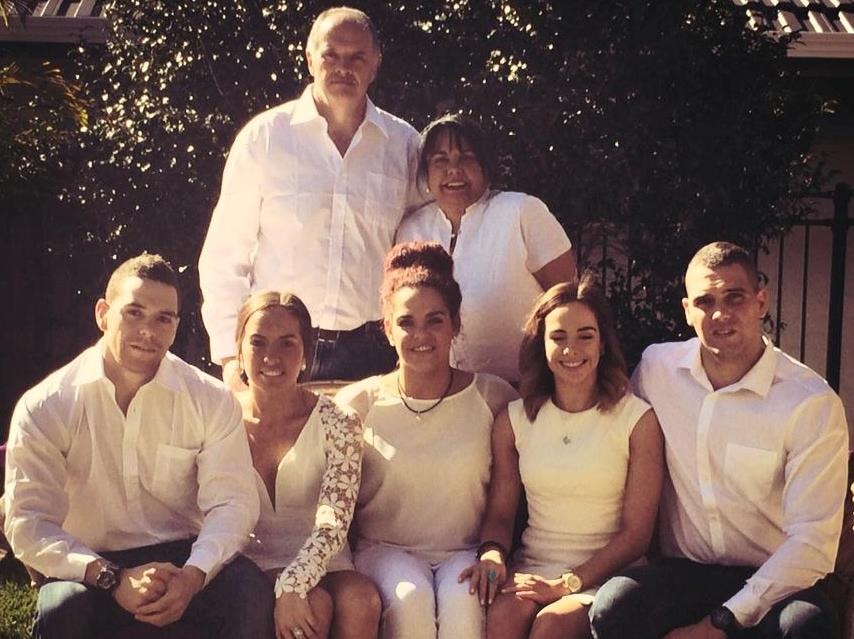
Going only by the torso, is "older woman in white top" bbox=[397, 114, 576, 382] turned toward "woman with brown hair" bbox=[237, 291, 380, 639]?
yes

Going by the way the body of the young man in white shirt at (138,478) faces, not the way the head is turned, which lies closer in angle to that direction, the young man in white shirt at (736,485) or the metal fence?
the young man in white shirt

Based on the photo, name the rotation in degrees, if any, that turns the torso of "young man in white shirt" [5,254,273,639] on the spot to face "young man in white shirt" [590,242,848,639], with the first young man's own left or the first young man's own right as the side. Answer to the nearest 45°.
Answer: approximately 90° to the first young man's own left

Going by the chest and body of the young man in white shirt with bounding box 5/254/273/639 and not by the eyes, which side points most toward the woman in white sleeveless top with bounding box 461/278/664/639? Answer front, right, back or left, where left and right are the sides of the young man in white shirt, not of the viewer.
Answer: left

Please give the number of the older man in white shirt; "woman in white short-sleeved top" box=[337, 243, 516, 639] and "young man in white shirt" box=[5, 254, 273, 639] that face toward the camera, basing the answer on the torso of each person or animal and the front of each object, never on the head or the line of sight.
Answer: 3

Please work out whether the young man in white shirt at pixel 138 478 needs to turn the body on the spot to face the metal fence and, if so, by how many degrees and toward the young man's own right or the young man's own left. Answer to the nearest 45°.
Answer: approximately 135° to the young man's own left

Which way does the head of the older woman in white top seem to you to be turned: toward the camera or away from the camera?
toward the camera

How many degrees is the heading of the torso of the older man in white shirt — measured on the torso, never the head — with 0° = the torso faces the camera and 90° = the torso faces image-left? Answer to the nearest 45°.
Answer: approximately 0°

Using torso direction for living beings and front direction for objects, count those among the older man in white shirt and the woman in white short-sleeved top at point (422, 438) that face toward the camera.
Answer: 2

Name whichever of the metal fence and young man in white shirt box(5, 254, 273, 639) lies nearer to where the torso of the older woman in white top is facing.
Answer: the young man in white shirt

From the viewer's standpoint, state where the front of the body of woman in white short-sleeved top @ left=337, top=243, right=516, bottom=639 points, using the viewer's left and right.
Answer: facing the viewer
